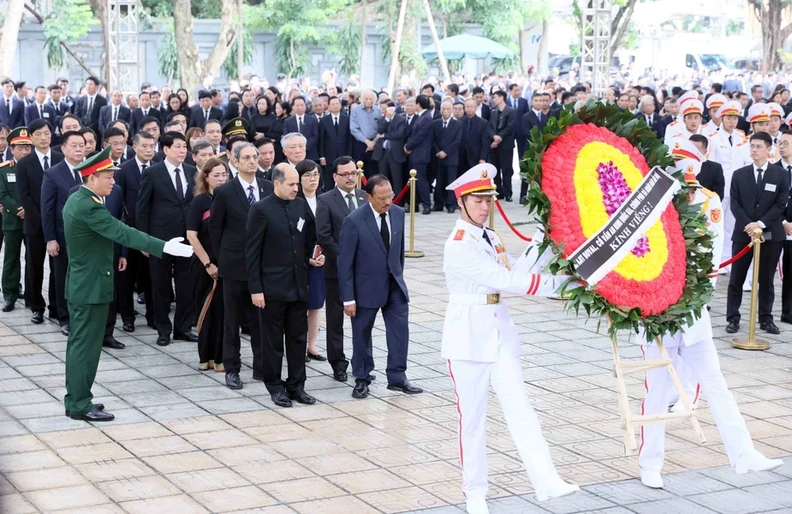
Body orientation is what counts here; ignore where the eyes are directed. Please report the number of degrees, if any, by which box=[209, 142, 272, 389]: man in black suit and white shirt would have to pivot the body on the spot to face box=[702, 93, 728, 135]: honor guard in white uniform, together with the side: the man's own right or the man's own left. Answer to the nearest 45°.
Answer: approximately 90° to the man's own left

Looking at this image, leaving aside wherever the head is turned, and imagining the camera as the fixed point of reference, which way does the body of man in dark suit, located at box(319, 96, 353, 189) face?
toward the camera

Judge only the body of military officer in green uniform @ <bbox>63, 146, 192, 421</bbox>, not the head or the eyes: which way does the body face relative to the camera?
to the viewer's right

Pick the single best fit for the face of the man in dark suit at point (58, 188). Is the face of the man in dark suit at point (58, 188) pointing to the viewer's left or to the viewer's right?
to the viewer's right

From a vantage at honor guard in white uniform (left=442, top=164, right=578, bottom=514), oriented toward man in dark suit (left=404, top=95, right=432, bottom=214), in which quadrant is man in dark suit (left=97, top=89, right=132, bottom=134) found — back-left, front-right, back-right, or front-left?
front-left

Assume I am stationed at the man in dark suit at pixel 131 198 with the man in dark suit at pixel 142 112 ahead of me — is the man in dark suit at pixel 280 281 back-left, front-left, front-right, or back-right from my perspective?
back-right

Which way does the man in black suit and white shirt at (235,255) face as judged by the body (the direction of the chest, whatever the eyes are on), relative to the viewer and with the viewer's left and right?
facing the viewer and to the right of the viewer

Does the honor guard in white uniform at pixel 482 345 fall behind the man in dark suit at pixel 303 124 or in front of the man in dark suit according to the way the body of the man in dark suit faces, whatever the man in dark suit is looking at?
in front

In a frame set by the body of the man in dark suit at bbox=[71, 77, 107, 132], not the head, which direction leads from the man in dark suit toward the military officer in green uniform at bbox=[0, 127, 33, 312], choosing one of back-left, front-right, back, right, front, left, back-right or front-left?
front

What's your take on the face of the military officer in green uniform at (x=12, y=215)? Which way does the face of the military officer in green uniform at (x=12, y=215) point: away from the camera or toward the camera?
toward the camera

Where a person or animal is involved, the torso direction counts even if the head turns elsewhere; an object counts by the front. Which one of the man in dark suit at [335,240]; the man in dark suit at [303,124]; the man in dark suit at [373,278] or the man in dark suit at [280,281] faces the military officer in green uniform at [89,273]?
the man in dark suit at [303,124]

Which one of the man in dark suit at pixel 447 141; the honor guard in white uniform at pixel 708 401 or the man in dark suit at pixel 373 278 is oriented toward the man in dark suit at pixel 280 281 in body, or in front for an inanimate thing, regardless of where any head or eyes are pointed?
the man in dark suit at pixel 447 141

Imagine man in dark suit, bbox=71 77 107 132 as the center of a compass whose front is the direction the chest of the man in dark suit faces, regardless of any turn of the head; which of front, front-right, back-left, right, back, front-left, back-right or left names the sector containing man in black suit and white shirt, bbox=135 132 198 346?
front

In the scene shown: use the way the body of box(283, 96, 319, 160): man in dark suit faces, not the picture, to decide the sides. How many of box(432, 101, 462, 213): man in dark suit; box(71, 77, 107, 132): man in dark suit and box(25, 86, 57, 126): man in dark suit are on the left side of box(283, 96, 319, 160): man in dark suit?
1

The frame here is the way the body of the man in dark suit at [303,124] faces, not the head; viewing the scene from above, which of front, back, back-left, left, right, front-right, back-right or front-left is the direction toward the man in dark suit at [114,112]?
back-right

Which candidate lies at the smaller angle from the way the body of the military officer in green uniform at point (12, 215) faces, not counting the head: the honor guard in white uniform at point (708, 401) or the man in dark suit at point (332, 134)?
the honor guard in white uniform

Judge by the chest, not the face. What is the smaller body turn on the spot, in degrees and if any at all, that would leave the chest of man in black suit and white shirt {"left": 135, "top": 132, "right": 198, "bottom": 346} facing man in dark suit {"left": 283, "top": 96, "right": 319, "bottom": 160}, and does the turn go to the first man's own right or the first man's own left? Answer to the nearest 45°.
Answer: approximately 135° to the first man's own left

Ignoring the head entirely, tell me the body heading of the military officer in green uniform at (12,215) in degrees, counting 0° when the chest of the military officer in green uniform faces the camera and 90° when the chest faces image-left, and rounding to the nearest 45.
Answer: approximately 315°

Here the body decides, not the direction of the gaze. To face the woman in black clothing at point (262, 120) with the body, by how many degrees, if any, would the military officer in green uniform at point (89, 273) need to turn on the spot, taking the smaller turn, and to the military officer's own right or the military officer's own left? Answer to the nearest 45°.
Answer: approximately 90° to the military officer's own left

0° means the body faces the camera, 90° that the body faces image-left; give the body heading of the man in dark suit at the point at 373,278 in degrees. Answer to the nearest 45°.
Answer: approximately 315°
